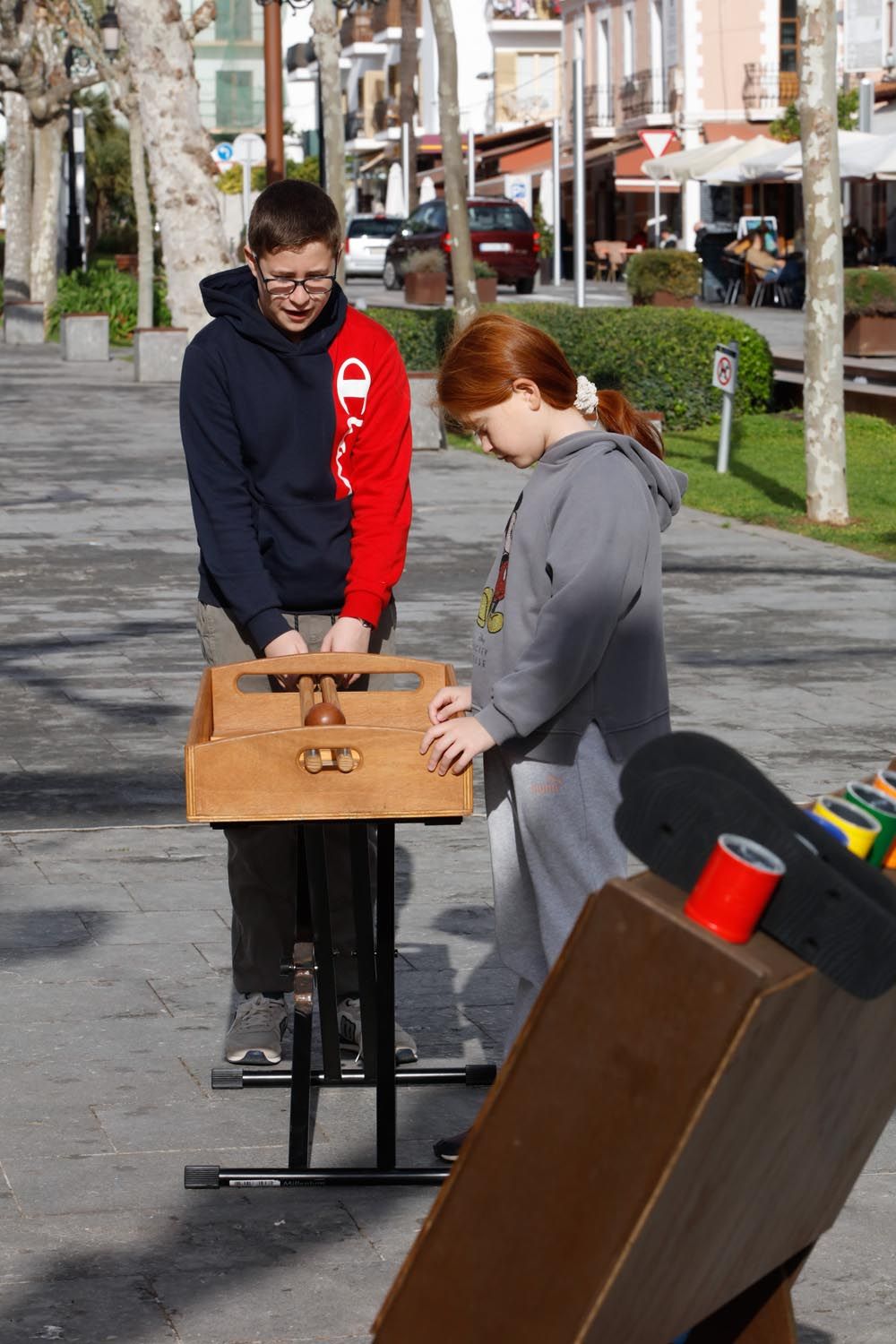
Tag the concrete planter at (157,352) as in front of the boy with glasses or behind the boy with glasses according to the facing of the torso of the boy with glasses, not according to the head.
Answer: behind

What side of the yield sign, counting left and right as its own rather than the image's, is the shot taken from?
front

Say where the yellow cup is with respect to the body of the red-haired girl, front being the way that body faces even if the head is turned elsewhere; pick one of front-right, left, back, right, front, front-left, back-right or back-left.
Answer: left

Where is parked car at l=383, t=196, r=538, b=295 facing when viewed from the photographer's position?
facing away from the viewer and to the left of the viewer

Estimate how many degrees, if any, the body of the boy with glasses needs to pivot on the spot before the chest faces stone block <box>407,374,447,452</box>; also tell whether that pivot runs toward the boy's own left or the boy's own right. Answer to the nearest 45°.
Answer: approximately 180°

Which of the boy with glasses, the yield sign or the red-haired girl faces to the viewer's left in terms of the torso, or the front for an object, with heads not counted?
the red-haired girl

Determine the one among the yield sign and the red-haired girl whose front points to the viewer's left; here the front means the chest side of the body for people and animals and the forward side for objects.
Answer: the red-haired girl

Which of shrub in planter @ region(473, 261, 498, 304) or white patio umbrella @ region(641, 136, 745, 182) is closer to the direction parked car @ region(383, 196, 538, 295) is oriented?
the white patio umbrella

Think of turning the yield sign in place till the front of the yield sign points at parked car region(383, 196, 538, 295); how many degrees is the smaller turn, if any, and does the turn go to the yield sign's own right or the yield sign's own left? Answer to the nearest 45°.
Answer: approximately 90° to the yield sign's own right

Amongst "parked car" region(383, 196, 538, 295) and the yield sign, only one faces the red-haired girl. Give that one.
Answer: the yield sign

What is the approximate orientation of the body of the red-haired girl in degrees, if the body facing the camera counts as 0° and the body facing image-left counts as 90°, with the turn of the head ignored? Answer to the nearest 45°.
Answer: approximately 90°

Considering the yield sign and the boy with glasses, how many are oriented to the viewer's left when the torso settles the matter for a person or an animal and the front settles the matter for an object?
0
